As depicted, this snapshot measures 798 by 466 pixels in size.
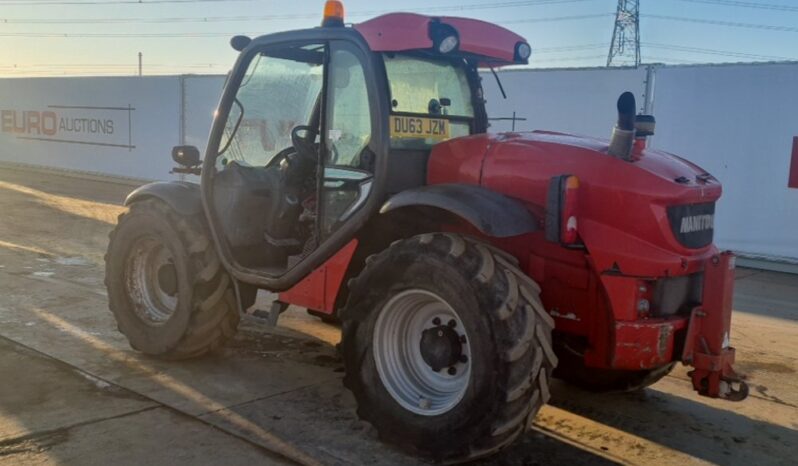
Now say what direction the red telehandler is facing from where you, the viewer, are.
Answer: facing away from the viewer and to the left of the viewer
